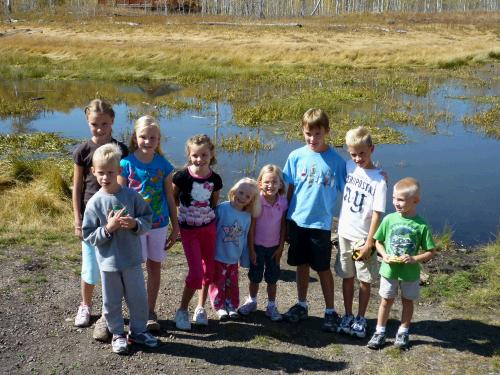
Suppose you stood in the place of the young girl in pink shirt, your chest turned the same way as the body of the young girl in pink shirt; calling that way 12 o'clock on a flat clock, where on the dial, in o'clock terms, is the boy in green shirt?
The boy in green shirt is roughly at 10 o'clock from the young girl in pink shirt.

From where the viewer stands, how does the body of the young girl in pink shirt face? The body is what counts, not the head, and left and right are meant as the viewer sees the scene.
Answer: facing the viewer

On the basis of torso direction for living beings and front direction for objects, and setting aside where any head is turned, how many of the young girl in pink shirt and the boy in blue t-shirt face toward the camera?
2

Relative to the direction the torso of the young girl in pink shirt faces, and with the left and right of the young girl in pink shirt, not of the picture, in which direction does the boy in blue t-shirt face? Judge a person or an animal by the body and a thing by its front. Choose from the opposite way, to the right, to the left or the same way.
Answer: the same way

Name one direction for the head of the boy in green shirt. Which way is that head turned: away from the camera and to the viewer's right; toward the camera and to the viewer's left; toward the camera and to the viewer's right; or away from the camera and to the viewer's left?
toward the camera and to the viewer's left

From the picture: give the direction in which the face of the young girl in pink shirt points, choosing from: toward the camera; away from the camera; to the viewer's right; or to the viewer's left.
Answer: toward the camera

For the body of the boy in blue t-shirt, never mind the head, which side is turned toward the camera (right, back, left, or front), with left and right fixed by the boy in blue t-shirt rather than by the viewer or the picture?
front
